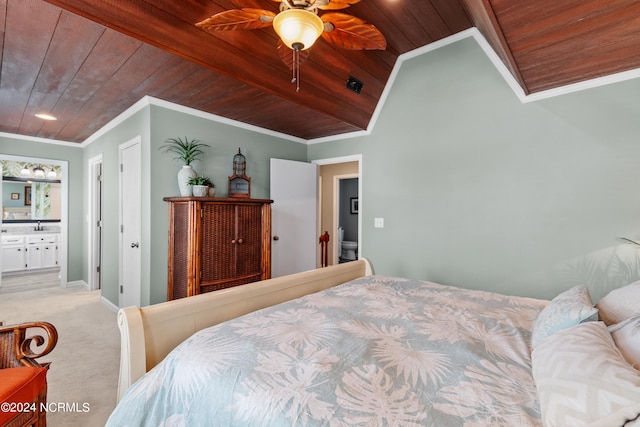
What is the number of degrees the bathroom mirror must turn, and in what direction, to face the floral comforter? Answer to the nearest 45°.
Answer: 0° — it already faces it

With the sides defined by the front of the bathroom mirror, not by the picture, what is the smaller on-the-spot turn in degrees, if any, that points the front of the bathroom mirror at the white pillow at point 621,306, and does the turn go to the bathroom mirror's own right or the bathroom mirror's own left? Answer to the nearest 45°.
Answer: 0° — it already faces it

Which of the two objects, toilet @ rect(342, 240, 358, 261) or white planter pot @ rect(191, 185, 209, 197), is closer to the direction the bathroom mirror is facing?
the white planter pot

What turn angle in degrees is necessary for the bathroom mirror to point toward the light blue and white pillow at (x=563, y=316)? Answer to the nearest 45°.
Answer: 0° — it already faces it

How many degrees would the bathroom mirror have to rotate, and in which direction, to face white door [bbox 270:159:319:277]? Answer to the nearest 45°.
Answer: approximately 45° to its left

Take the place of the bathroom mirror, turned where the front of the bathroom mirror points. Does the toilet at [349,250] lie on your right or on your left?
on your left

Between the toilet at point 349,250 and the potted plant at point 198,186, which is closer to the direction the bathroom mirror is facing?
the potted plant

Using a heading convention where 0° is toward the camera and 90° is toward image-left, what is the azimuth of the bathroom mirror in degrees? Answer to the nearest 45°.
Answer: approximately 0°

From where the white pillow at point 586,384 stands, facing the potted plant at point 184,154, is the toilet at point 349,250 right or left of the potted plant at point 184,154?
right
